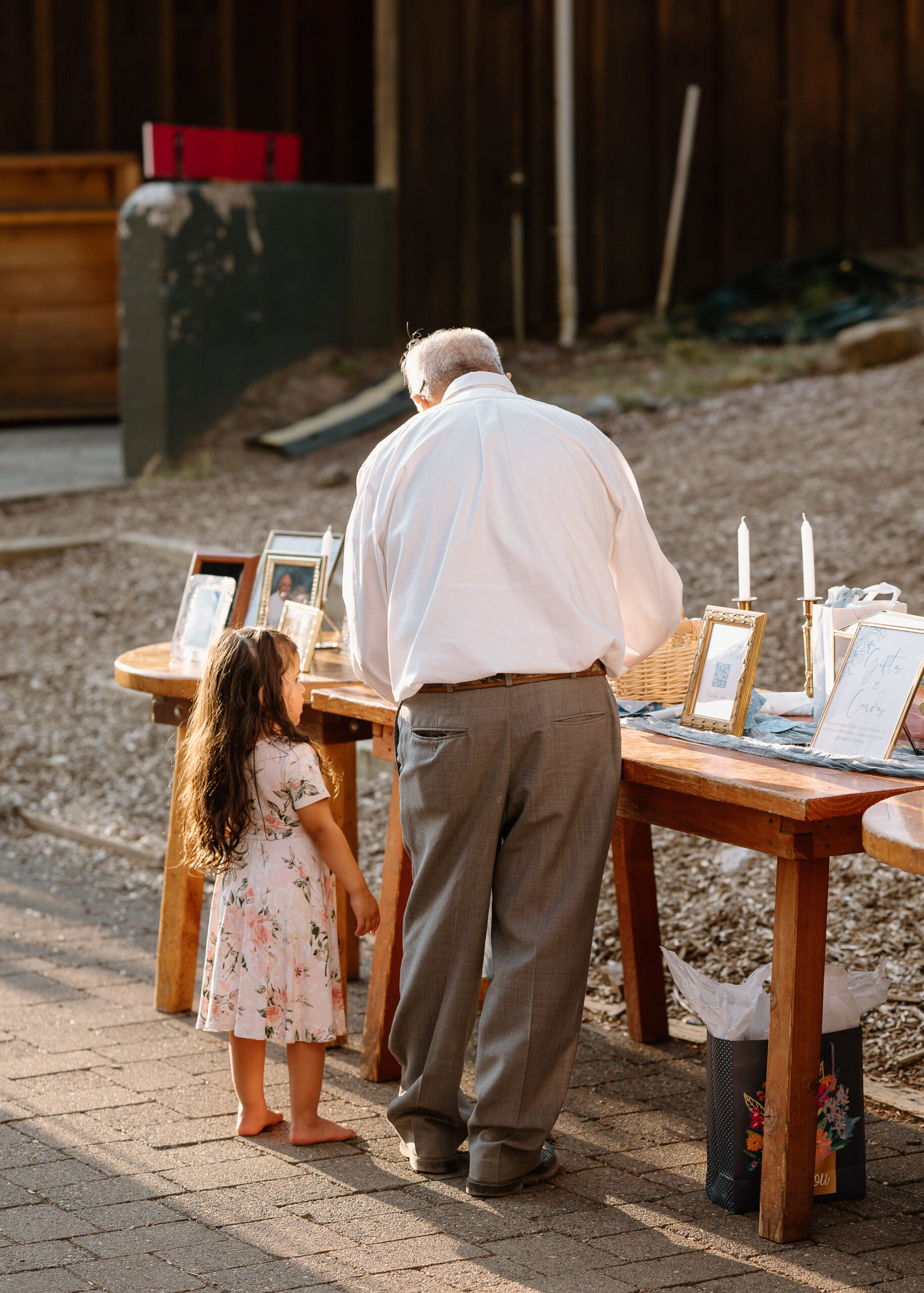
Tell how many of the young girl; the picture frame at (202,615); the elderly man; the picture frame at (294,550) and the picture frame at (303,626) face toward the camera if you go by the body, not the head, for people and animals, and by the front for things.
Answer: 3

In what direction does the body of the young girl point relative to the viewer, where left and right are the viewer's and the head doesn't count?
facing away from the viewer and to the right of the viewer

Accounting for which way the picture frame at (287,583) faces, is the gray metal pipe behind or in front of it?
behind

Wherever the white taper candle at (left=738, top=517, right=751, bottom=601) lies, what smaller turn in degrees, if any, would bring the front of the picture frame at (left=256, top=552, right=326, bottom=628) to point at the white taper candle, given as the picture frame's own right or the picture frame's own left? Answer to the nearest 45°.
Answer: approximately 45° to the picture frame's own left

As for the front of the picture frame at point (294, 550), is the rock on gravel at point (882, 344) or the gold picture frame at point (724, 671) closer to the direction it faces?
the gold picture frame

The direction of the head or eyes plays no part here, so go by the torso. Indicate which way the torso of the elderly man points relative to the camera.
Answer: away from the camera

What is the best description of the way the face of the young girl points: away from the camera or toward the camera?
away from the camera

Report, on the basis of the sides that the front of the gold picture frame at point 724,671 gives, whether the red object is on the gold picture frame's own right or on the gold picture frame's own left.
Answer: on the gold picture frame's own right
